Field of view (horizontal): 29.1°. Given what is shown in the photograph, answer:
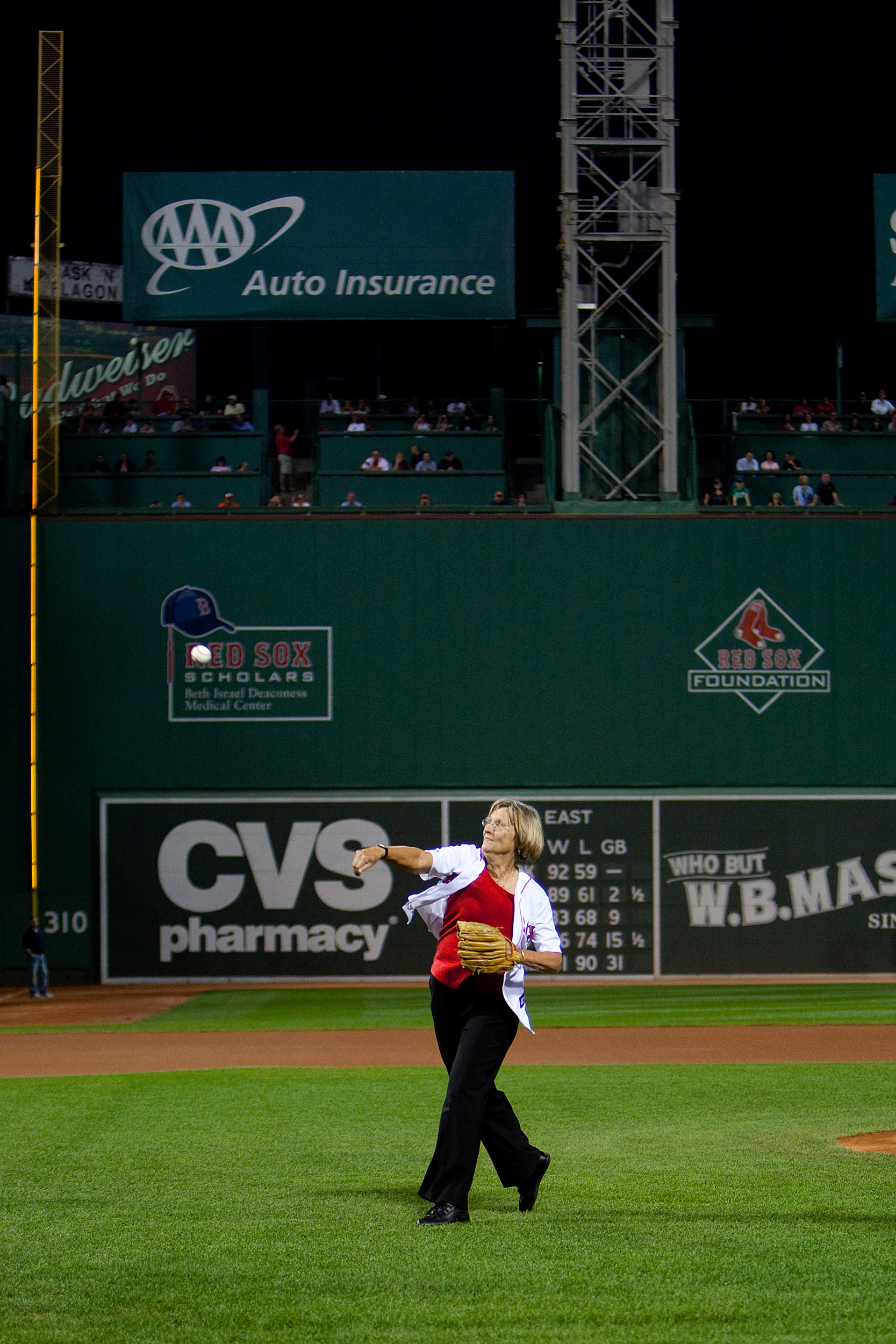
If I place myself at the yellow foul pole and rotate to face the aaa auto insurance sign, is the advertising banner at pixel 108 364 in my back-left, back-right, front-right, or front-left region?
front-left

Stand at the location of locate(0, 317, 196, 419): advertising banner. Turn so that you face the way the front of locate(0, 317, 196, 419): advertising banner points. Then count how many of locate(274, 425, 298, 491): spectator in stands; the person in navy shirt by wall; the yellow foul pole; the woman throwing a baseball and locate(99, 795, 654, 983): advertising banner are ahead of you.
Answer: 5

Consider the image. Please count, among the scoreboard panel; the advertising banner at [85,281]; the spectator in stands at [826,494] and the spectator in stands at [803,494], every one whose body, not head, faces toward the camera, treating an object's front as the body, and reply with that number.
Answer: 4

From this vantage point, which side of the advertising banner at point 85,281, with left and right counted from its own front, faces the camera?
front

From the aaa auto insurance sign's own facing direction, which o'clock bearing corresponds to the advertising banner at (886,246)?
The advertising banner is roughly at 9 o'clock from the aaa auto insurance sign.

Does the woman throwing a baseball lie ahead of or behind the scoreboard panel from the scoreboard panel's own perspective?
ahead

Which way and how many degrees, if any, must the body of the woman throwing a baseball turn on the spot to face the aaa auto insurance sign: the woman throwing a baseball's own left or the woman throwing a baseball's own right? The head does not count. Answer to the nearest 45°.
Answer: approximately 135° to the woman throwing a baseball's own right

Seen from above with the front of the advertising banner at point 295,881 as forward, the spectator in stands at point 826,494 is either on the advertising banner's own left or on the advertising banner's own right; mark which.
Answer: on the advertising banner's own left

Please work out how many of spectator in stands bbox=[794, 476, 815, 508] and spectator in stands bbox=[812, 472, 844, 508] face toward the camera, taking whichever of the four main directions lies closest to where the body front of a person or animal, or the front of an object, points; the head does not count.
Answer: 2

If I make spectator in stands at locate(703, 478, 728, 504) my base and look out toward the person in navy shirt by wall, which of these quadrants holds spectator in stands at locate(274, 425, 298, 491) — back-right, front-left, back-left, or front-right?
front-right

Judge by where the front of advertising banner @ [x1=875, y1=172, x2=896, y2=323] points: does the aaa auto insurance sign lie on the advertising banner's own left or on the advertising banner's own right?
on the advertising banner's own right

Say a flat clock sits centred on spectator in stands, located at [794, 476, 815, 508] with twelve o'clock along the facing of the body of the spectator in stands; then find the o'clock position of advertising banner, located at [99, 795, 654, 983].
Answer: The advertising banner is roughly at 2 o'clock from the spectator in stands.

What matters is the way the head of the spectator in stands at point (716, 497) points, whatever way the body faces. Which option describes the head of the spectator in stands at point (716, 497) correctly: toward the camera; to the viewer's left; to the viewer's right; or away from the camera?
toward the camera

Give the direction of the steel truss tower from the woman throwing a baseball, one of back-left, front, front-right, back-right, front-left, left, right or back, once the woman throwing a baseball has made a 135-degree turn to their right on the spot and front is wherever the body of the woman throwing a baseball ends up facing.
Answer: front

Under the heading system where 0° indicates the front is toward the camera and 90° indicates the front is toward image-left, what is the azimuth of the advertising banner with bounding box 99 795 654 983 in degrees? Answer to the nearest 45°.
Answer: approximately 0°

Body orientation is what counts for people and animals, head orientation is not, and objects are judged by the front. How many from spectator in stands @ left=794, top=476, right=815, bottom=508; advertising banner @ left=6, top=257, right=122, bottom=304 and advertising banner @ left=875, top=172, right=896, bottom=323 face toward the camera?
3

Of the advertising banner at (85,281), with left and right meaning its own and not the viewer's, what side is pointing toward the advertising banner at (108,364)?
front

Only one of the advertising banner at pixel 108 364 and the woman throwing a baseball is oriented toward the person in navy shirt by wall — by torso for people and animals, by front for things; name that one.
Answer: the advertising banner

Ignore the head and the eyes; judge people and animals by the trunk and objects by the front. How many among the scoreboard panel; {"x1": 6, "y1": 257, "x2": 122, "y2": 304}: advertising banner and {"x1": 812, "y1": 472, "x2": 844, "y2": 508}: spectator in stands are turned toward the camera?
3
